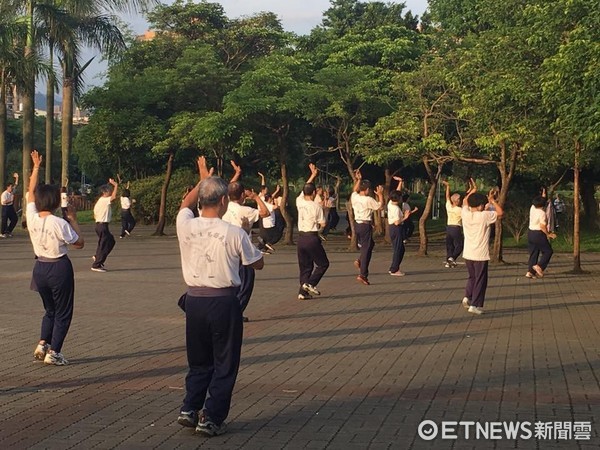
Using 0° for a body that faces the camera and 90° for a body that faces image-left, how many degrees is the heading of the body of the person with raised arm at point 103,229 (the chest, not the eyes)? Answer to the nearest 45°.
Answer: approximately 225°

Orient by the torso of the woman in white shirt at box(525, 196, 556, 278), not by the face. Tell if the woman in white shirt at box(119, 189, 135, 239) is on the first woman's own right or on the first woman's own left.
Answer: on the first woman's own left

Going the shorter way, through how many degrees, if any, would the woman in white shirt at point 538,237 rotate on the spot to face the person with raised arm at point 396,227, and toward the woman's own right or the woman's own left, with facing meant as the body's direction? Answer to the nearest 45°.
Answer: approximately 135° to the woman's own left

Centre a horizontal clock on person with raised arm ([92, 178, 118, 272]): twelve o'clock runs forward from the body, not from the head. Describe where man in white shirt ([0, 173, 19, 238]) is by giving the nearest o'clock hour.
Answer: The man in white shirt is roughly at 10 o'clock from the person with raised arm.

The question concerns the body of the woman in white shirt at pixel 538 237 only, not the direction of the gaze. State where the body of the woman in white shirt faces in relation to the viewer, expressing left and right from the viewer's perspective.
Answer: facing away from the viewer and to the right of the viewer

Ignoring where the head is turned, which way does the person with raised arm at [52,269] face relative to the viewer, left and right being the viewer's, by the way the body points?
facing away from the viewer and to the right of the viewer

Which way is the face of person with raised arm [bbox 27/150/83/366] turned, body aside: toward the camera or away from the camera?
away from the camera

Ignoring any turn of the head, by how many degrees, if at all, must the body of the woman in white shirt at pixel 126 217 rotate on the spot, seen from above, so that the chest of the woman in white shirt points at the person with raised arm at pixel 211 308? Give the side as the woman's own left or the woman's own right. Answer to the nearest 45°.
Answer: approximately 135° to the woman's own right

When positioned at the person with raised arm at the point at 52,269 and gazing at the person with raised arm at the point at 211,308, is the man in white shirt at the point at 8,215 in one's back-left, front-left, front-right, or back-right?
back-left
